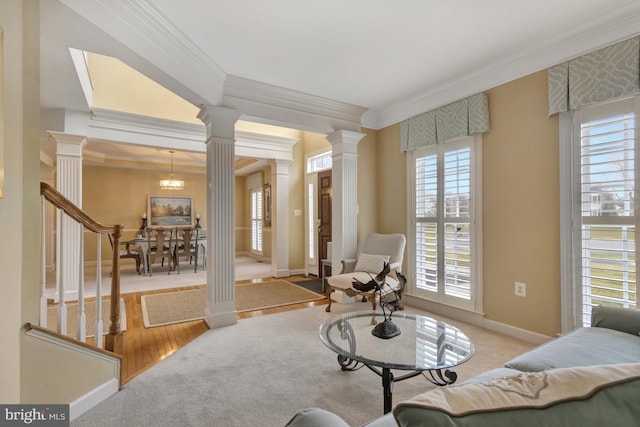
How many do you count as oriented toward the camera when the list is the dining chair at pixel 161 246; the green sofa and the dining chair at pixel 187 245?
0

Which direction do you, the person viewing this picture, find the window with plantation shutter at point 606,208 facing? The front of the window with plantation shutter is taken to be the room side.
facing the viewer and to the left of the viewer

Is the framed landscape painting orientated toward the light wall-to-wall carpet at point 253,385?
yes

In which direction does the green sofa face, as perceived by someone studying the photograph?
facing away from the viewer and to the left of the viewer

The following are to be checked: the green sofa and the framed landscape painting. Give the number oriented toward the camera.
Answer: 1

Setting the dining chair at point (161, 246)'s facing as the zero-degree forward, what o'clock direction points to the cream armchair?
The cream armchair is roughly at 5 o'clock from the dining chair.

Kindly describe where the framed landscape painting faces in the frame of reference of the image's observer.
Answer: facing the viewer

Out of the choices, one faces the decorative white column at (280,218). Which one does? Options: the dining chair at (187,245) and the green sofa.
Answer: the green sofa

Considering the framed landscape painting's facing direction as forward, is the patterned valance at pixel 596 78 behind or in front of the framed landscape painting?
in front

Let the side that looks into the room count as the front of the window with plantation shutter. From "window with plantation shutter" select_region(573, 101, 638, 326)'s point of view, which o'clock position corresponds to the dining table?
The dining table is roughly at 1 o'clock from the window with plantation shutter.

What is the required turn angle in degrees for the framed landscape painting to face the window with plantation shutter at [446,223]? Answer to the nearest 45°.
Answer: approximately 45° to its left

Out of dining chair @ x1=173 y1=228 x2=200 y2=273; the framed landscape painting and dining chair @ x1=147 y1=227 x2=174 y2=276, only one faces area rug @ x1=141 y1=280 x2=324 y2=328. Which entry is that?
the framed landscape painting

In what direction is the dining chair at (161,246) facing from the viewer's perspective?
away from the camera

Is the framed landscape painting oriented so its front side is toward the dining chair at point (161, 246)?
yes

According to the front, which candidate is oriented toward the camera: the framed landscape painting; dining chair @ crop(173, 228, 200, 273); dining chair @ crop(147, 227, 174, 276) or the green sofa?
the framed landscape painting

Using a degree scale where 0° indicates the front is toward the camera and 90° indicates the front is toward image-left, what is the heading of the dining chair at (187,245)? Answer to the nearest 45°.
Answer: approximately 180°

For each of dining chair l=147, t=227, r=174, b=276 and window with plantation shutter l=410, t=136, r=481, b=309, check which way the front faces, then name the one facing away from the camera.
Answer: the dining chair

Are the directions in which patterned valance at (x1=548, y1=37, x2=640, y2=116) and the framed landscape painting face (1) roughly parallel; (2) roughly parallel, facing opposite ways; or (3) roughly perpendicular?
roughly perpendicular
